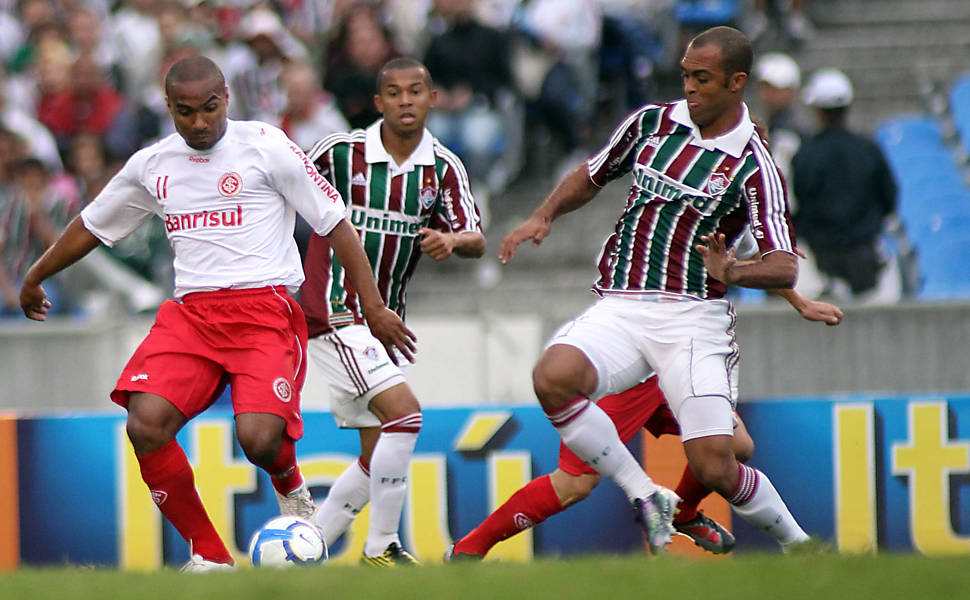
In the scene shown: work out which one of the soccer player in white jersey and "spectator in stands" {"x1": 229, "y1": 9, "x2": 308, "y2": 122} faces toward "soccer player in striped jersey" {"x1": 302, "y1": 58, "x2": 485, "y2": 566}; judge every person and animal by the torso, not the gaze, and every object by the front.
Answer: the spectator in stands

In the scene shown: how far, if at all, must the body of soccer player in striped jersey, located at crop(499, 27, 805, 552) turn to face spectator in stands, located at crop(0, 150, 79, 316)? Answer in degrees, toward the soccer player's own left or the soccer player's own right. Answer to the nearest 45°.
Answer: approximately 90° to the soccer player's own right

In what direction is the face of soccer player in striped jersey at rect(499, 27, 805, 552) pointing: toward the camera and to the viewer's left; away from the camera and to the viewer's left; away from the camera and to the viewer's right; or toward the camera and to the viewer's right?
toward the camera and to the viewer's left

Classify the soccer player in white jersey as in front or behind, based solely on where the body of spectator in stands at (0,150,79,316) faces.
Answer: in front
